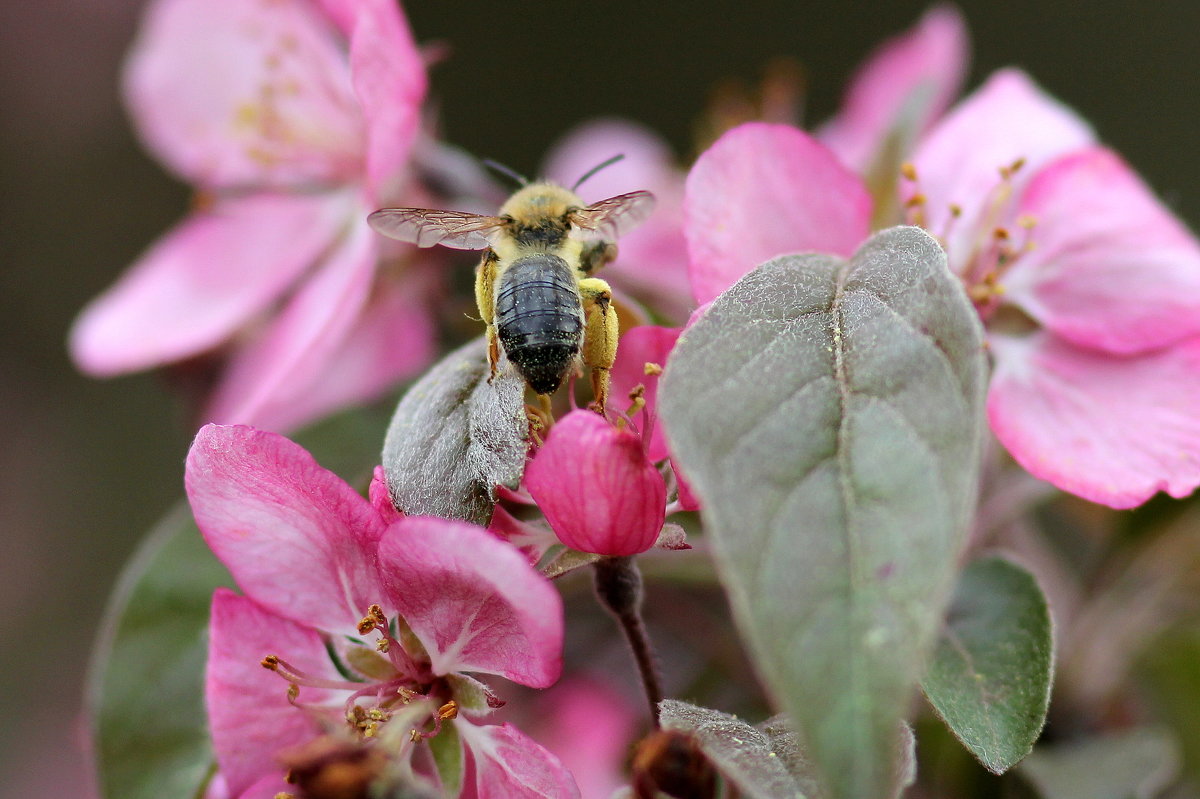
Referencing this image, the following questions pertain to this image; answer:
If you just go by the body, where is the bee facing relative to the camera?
away from the camera

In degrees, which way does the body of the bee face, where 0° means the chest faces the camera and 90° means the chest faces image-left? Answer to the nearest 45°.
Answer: approximately 180°
